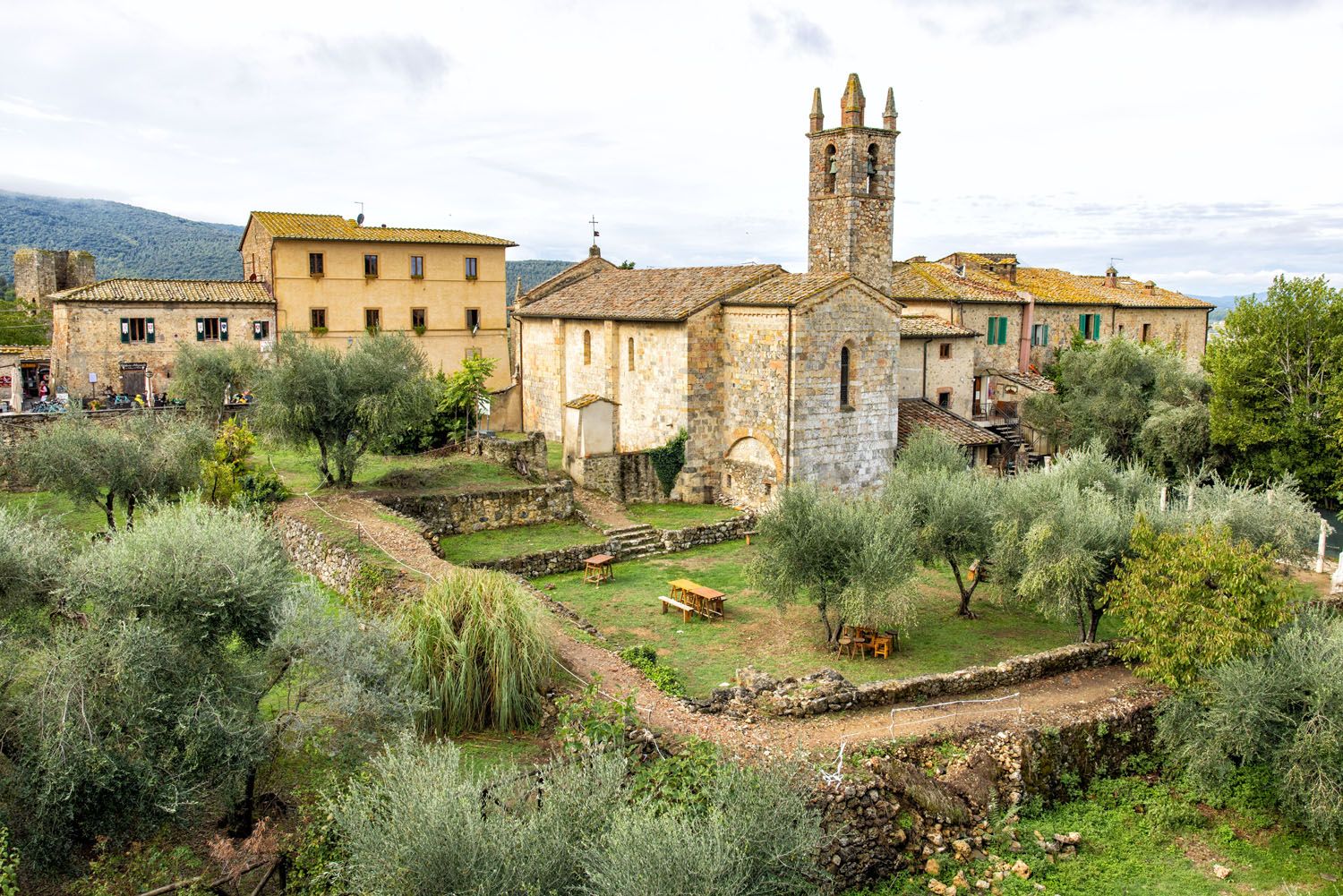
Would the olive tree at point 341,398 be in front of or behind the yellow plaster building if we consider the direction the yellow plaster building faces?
in front

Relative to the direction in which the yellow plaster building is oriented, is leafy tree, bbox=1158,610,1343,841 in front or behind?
in front

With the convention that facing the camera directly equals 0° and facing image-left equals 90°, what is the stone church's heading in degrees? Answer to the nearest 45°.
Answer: approximately 135°

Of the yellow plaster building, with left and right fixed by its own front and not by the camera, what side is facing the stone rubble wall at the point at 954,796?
front

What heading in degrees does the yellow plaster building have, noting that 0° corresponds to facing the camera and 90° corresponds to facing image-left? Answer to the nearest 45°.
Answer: approximately 0°

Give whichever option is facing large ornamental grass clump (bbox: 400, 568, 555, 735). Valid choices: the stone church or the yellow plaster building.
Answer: the yellow plaster building

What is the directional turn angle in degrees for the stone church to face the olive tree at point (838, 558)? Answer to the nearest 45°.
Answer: approximately 135° to its left

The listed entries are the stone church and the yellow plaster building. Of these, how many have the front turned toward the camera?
1

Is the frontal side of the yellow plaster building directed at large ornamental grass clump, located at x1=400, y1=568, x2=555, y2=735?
yes

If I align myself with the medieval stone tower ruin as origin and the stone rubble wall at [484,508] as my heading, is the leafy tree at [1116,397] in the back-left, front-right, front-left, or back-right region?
front-left

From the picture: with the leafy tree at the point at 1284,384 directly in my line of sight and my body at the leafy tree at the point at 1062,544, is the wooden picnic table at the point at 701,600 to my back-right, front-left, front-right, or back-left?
back-left

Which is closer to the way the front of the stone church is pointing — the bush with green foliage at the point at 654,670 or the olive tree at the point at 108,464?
the olive tree

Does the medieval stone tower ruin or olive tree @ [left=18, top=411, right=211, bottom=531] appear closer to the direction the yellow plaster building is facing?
the olive tree

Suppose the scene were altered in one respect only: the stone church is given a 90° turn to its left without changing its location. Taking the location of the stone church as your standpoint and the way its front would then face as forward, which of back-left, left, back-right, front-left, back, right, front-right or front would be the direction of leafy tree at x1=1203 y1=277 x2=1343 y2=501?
back-left

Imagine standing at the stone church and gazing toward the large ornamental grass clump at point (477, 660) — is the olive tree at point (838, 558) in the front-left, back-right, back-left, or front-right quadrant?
front-left

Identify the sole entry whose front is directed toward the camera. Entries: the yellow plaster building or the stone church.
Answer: the yellow plaster building

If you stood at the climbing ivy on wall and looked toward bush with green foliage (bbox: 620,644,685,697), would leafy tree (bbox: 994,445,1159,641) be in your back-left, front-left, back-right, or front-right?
front-left

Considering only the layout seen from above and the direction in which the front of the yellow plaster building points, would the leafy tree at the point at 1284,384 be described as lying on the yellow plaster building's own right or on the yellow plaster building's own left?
on the yellow plaster building's own left
